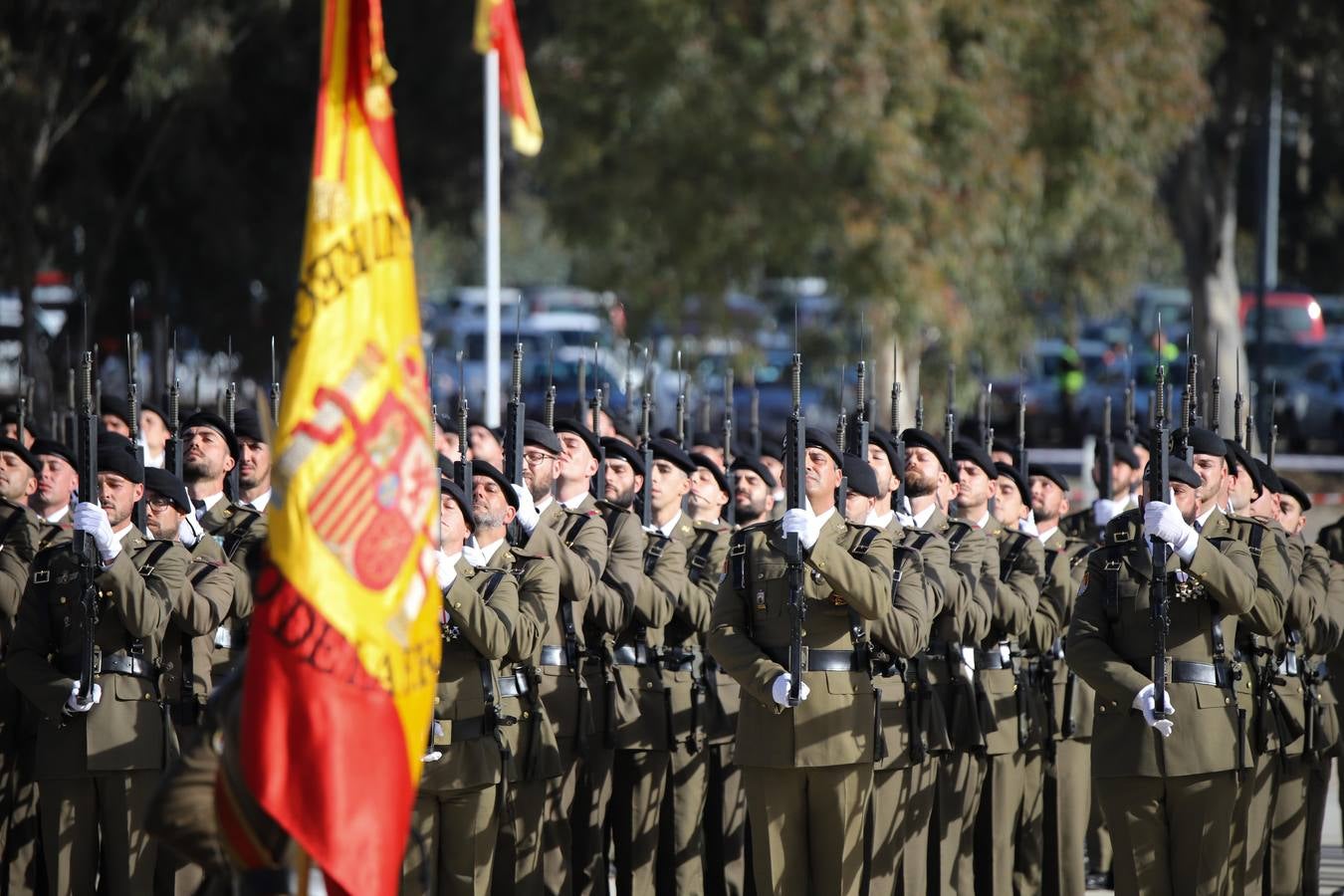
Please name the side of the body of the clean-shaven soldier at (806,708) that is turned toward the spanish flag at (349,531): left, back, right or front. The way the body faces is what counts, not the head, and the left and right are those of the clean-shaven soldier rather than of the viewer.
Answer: front

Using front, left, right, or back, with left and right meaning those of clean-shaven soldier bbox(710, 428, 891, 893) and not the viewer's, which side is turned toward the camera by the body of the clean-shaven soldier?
front

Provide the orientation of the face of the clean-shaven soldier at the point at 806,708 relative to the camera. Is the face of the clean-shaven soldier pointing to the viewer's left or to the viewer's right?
to the viewer's left

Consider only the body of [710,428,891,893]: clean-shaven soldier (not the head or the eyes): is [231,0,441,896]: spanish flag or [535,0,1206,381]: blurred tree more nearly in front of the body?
the spanish flag

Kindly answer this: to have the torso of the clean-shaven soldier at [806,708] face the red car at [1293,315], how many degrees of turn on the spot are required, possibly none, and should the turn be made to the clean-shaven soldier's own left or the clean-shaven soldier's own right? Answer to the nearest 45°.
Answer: approximately 180°

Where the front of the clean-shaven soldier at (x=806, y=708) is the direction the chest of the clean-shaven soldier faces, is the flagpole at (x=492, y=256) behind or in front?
behind

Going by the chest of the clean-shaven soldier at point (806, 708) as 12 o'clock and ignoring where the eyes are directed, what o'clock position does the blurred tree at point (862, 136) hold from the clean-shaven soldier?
The blurred tree is roughly at 6 o'clock from the clean-shaven soldier.
